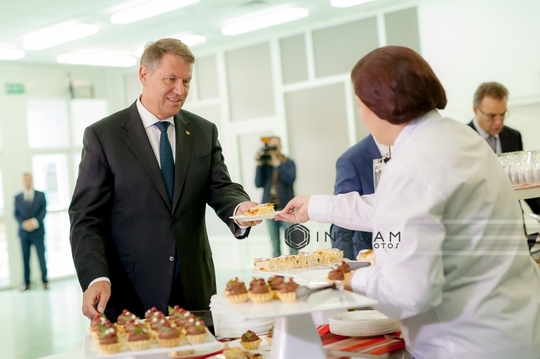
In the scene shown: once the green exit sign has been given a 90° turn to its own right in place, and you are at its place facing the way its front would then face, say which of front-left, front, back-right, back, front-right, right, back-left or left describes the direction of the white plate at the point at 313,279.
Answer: left

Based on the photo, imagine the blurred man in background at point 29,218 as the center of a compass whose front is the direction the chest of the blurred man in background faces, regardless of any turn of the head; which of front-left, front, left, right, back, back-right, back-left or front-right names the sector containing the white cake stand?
front

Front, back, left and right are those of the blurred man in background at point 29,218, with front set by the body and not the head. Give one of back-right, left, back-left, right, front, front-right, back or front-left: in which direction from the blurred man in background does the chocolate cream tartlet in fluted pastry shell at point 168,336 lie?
front

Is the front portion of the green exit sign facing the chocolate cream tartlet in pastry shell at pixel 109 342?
yes

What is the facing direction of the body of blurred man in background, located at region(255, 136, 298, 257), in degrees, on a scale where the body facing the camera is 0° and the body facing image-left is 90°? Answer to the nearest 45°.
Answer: approximately 45°

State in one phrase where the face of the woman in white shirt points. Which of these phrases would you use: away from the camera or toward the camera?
away from the camera

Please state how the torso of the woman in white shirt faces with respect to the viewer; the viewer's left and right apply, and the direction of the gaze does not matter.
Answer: facing away from the viewer and to the left of the viewer

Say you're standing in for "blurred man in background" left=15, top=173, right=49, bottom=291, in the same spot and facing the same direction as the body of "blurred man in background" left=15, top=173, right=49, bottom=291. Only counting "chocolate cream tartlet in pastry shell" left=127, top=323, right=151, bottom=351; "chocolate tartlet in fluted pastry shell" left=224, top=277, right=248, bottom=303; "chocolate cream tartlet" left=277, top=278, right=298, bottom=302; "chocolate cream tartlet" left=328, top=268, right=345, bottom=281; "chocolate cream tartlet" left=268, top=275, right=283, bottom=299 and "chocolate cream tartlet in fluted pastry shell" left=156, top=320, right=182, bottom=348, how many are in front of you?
6

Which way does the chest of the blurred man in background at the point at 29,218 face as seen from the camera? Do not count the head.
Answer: toward the camera

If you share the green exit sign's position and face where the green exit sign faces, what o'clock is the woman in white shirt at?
The woman in white shirt is roughly at 12 o'clock from the green exit sign.

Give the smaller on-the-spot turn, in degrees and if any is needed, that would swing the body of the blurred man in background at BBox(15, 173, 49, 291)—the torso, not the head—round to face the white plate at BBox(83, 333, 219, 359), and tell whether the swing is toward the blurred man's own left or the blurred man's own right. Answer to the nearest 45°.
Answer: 0° — they already face it

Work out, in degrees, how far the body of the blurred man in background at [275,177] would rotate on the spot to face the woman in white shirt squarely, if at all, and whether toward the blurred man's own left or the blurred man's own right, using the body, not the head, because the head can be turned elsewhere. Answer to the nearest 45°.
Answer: approximately 45° to the blurred man's own left
